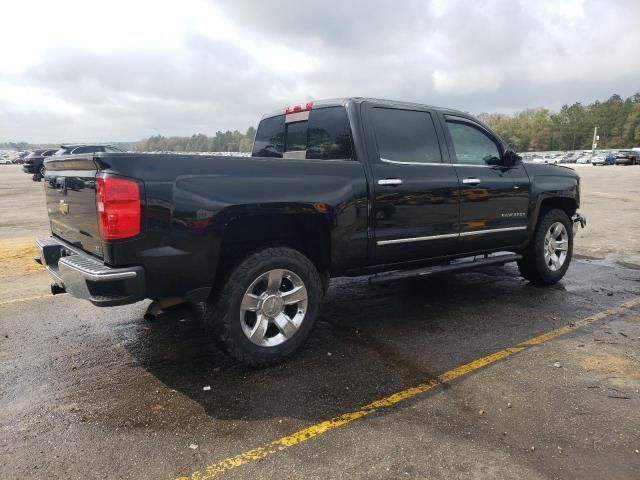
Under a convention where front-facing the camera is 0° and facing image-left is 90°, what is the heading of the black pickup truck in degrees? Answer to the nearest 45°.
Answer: approximately 225°
